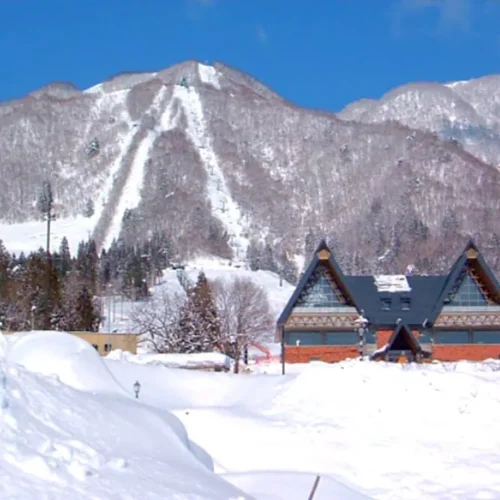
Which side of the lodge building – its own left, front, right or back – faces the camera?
front

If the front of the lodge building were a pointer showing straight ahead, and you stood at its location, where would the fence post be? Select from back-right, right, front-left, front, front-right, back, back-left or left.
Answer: front
